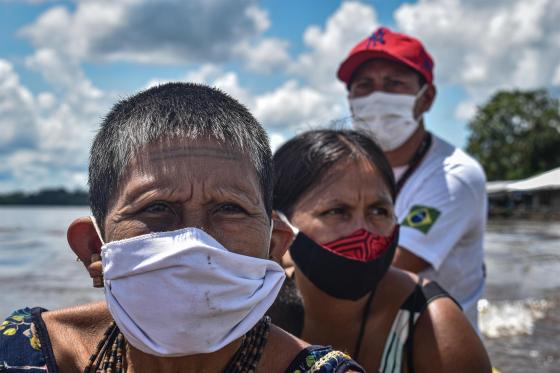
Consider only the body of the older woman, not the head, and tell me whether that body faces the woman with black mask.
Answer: no

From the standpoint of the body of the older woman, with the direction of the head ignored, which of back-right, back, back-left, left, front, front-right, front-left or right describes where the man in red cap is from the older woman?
back-left

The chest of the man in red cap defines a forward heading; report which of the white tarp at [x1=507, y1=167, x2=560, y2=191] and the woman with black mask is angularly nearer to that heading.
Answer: the woman with black mask

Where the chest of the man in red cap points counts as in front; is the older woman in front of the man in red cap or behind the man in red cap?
in front

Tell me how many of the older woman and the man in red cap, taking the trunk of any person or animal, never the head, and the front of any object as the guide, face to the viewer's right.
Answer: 0

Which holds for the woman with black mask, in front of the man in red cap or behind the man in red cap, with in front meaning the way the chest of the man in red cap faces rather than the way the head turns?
in front

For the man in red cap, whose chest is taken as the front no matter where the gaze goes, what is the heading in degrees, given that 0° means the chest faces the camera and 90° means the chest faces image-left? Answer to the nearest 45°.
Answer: approximately 45°

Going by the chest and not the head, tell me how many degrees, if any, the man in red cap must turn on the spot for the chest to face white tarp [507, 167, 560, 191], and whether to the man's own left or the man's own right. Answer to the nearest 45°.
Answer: approximately 135° to the man's own left

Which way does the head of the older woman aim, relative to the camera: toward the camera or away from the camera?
toward the camera

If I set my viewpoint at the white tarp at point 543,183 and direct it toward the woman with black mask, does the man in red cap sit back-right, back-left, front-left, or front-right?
front-right

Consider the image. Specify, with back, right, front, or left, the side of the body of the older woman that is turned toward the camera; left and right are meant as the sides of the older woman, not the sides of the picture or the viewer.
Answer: front

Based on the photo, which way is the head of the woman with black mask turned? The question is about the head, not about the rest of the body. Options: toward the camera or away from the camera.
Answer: toward the camera
